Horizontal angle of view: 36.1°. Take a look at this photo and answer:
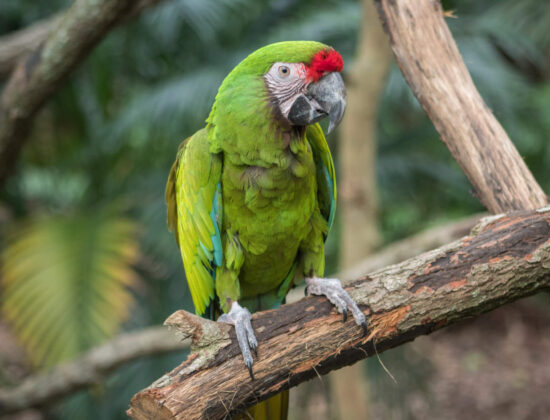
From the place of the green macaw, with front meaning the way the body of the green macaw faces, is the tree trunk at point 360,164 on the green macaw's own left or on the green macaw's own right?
on the green macaw's own left

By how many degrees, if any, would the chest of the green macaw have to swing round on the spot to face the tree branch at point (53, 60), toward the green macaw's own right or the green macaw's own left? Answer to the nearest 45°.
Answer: approximately 180°

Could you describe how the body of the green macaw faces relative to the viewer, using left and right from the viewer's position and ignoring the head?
facing the viewer and to the right of the viewer

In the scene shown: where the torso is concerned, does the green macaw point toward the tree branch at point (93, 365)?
no

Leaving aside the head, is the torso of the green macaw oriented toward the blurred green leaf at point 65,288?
no
